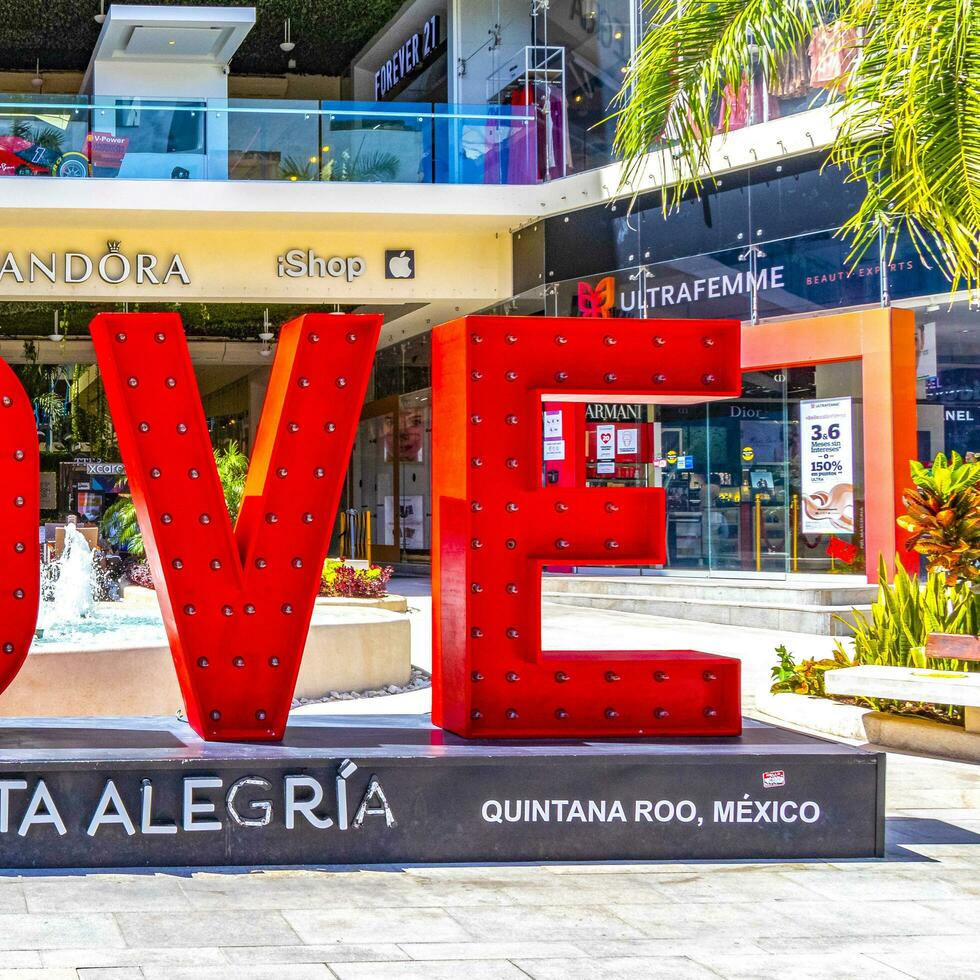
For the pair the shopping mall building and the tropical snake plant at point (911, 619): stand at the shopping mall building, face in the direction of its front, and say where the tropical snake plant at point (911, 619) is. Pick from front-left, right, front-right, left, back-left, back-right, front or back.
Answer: front

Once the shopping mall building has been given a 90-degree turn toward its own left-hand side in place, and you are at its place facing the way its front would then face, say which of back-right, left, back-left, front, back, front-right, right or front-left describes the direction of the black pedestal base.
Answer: right

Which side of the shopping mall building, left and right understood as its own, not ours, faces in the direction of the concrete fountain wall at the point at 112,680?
front

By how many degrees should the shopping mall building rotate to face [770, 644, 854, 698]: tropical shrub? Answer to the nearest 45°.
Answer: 0° — it already faces it

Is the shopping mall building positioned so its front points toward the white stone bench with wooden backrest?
yes

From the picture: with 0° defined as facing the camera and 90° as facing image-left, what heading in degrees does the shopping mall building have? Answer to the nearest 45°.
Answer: approximately 0°

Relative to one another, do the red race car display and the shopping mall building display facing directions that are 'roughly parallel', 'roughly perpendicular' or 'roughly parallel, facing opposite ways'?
roughly perpendicular

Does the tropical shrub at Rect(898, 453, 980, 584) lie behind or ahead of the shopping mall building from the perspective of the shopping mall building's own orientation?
ahead
